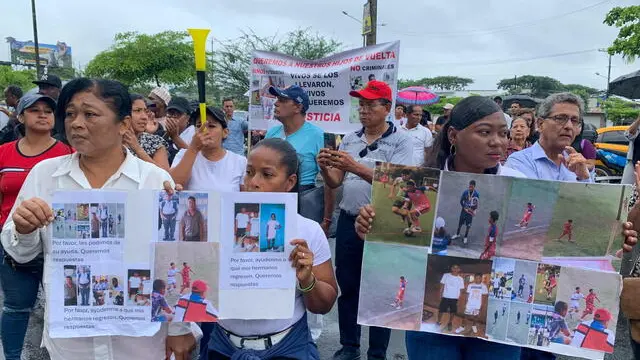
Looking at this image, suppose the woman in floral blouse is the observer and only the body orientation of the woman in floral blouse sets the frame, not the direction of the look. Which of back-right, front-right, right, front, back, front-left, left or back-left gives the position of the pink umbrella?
back

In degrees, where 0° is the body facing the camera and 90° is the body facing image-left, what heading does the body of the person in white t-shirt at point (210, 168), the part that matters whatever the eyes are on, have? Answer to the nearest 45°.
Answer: approximately 0°

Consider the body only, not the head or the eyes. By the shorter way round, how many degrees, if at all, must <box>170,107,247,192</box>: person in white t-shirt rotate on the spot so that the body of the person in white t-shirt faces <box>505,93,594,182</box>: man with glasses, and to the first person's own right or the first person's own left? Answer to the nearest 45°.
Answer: approximately 45° to the first person's own left

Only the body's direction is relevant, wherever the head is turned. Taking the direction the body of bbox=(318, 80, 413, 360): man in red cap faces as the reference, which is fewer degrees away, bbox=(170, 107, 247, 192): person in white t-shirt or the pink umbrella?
the person in white t-shirt

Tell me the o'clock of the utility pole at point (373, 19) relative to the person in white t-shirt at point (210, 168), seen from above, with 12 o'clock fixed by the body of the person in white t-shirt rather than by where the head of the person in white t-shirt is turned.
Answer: The utility pole is roughly at 7 o'clock from the person in white t-shirt.

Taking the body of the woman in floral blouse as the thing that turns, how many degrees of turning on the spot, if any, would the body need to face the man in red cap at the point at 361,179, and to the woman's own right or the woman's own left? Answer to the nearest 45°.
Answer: approximately 90° to the woman's own left

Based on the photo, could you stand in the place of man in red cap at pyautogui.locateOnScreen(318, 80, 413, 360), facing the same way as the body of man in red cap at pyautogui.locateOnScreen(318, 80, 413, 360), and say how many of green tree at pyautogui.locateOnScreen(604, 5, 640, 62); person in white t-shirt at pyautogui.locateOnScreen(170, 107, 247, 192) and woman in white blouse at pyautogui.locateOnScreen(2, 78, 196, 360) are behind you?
1

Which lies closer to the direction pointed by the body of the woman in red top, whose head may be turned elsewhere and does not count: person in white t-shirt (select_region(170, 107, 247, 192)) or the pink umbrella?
the person in white t-shirt

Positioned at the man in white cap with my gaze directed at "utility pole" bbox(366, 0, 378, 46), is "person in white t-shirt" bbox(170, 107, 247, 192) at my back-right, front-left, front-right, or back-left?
back-right

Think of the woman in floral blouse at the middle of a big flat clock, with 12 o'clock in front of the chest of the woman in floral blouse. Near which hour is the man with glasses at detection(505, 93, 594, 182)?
The man with glasses is roughly at 9 o'clock from the woman in floral blouse.

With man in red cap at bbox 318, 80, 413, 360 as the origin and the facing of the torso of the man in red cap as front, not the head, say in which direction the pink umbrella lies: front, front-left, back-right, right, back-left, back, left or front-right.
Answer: back-right

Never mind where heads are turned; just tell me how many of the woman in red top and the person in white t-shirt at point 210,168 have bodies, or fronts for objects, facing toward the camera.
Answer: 2

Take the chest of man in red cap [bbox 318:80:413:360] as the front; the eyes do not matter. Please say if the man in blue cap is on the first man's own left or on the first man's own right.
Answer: on the first man's own right
